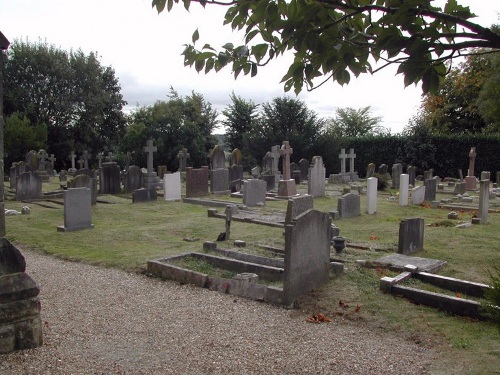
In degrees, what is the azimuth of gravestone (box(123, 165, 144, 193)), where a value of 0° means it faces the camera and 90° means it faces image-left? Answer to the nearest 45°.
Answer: approximately 315°

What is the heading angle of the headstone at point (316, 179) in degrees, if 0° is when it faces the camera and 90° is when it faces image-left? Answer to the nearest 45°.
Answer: approximately 0°

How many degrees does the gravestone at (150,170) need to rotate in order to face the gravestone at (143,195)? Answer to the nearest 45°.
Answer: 0° — it already faces it

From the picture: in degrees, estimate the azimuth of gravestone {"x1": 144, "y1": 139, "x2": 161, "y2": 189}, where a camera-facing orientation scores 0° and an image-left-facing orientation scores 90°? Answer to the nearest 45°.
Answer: approximately 0°

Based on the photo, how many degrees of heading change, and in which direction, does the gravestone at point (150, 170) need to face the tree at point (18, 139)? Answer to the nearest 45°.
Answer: approximately 135° to its right

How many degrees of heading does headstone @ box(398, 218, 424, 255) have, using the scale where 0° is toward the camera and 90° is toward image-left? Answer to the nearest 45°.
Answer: approximately 315°

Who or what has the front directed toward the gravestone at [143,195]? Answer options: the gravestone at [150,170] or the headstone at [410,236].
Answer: the gravestone at [150,170]

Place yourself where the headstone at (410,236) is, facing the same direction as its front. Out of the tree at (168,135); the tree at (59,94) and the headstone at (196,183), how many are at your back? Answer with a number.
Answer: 3

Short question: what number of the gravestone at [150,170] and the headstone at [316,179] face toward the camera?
2
